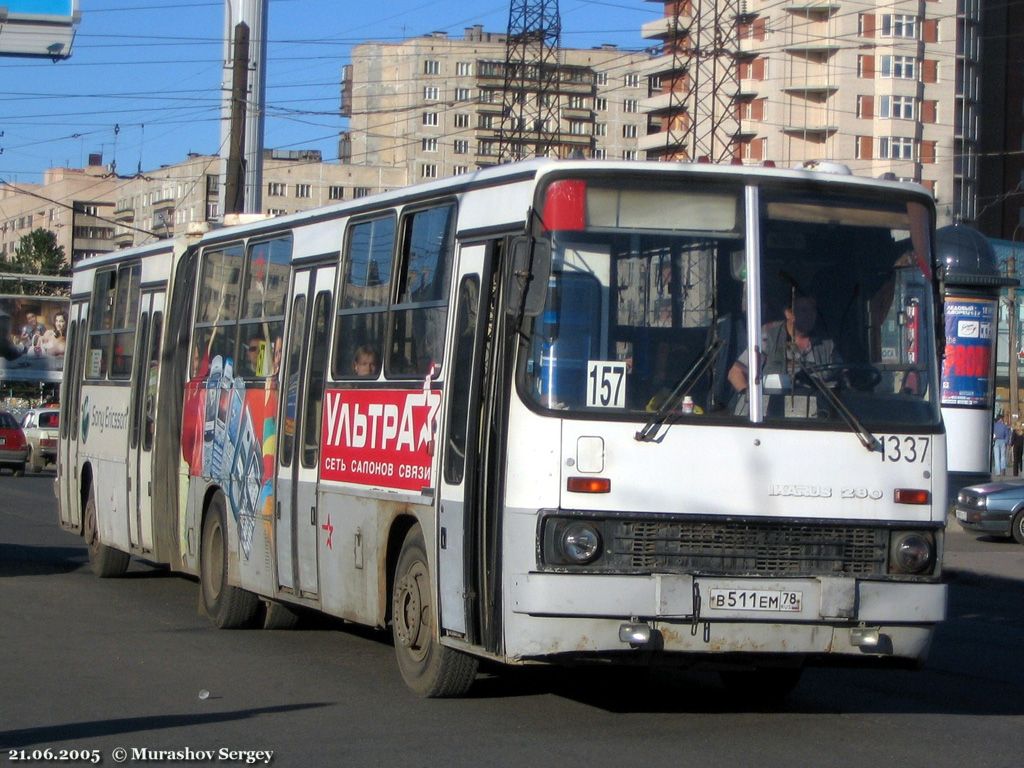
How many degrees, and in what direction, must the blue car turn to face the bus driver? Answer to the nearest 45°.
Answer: approximately 45° to its left

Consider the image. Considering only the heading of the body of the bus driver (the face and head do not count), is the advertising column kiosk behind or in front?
behind

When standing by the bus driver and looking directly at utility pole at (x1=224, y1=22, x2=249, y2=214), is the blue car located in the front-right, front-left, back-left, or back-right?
front-right

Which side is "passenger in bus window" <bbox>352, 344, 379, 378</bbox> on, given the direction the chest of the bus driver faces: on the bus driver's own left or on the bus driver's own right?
on the bus driver's own right

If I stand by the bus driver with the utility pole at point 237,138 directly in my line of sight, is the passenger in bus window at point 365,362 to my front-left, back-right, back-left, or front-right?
front-left

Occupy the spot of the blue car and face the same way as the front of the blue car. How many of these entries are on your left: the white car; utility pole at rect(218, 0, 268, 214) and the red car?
0

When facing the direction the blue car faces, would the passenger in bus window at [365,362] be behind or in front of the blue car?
in front

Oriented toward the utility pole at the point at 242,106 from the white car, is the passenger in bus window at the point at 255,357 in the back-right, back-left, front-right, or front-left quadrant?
front-right

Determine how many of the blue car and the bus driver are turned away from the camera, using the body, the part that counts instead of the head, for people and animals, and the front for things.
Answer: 0

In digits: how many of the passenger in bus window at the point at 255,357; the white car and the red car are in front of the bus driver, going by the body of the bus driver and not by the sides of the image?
0

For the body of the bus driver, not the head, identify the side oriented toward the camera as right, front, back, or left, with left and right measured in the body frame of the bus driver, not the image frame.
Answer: front

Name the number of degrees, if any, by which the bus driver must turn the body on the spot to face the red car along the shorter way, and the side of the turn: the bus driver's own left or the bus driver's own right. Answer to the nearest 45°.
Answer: approximately 135° to the bus driver's own right

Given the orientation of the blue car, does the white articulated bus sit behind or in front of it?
in front
